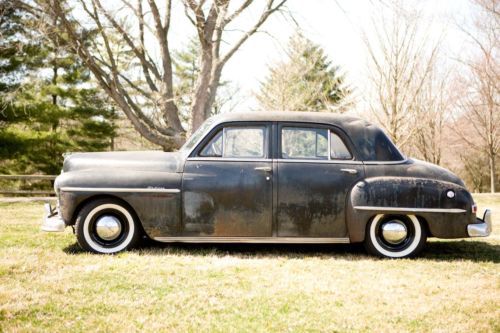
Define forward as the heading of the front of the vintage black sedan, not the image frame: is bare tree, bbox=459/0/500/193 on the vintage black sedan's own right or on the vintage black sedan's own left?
on the vintage black sedan's own right

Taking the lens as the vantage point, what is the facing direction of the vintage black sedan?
facing to the left of the viewer

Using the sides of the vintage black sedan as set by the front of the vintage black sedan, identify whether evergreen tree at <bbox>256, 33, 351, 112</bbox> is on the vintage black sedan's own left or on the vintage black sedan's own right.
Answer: on the vintage black sedan's own right

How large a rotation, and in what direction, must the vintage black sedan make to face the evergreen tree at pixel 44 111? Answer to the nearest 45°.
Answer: approximately 45° to its right

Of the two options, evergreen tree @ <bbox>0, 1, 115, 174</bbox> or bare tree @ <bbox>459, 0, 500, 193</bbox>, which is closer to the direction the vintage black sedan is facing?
the evergreen tree
